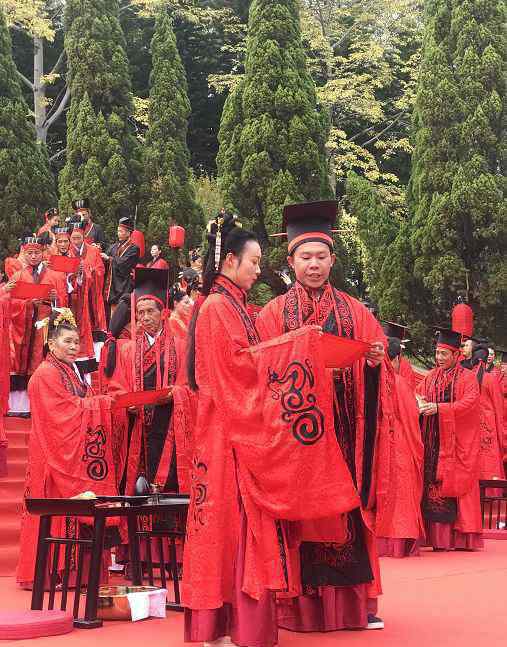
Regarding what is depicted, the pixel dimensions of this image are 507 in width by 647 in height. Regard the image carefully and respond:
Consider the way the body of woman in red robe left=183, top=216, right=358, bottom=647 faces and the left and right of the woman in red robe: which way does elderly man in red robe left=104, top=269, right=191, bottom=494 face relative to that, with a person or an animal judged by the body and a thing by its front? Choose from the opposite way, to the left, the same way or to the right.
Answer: to the right

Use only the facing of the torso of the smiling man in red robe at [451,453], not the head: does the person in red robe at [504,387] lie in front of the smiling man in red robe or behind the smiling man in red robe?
behind

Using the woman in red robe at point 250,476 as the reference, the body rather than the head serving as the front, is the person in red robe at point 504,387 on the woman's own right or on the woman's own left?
on the woman's own left

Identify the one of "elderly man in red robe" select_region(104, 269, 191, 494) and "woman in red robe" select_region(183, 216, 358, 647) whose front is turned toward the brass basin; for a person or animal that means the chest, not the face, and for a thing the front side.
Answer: the elderly man in red robe

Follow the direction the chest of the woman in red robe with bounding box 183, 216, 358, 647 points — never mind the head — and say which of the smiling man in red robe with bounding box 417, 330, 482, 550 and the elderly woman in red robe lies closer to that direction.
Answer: the smiling man in red robe

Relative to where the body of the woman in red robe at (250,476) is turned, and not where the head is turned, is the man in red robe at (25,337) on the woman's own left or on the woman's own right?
on the woman's own left

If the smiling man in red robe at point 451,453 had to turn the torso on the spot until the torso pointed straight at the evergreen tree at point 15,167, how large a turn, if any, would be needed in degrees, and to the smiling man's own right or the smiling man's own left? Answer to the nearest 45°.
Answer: approximately 90° to the smiling man's own right

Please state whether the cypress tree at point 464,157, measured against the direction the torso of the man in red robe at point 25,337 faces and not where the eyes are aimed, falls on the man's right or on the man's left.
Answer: on the man's left

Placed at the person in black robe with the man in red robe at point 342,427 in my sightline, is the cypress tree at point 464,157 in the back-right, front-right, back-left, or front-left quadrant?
back-left

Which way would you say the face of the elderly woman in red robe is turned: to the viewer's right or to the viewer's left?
to the viewer's right

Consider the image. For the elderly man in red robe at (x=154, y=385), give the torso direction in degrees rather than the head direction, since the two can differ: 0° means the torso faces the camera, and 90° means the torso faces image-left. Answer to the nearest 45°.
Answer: approximately 0°

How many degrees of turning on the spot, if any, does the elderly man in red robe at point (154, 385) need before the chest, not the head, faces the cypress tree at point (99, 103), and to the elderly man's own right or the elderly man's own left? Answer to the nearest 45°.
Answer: approximately 180°

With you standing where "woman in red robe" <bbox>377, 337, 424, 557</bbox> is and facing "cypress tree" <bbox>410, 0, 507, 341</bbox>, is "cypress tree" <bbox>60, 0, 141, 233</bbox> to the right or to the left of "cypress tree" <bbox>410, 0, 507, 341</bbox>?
left

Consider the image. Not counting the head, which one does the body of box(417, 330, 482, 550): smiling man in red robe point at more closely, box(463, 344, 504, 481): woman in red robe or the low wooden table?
the low wooden table
